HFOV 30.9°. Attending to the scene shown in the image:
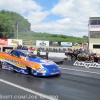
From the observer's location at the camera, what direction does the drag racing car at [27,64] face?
facing the viewer and to the right of the viewer

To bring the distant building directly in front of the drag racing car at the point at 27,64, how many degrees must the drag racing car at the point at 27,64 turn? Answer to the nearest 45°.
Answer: approximately 90° to its left
